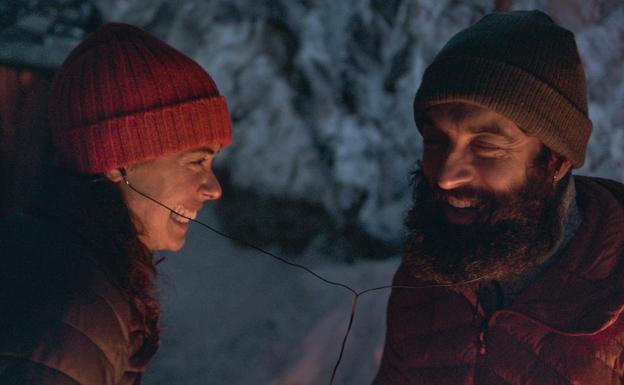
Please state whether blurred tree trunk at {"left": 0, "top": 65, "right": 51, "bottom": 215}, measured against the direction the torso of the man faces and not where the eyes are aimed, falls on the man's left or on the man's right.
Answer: on the man's right

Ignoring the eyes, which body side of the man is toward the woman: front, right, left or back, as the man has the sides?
front

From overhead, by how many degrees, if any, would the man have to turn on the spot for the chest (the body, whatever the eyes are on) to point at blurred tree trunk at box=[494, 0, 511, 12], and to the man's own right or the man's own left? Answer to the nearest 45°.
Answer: approximately 135° to the man's own right

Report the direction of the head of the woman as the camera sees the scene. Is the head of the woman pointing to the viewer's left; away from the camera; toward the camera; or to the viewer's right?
to the viewer's right

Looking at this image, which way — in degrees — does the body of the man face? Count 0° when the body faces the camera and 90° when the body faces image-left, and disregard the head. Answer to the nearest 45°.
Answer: approximately 45°

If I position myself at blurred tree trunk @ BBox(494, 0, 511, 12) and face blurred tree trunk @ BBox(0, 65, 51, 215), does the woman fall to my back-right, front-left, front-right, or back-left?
front-left

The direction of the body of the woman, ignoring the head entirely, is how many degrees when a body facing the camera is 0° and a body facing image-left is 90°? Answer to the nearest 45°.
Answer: approximately 270°

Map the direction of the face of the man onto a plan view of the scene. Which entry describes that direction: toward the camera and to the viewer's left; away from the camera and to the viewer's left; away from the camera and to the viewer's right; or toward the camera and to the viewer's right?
toward the camera and to the viewer's left

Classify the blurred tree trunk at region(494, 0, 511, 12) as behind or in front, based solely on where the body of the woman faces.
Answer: in front

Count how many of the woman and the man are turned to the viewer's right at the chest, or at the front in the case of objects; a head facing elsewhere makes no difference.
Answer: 1

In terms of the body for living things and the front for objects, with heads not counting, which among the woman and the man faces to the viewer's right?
the woman

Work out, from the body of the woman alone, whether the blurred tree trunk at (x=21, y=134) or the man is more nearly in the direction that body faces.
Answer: the man

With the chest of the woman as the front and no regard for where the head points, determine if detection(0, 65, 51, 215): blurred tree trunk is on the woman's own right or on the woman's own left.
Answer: on the woman's own left

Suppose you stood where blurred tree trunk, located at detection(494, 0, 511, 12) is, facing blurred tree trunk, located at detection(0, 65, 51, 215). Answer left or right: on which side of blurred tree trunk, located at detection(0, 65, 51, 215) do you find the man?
left

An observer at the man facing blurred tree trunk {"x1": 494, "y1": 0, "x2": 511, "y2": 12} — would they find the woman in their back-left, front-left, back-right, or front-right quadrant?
back-left
